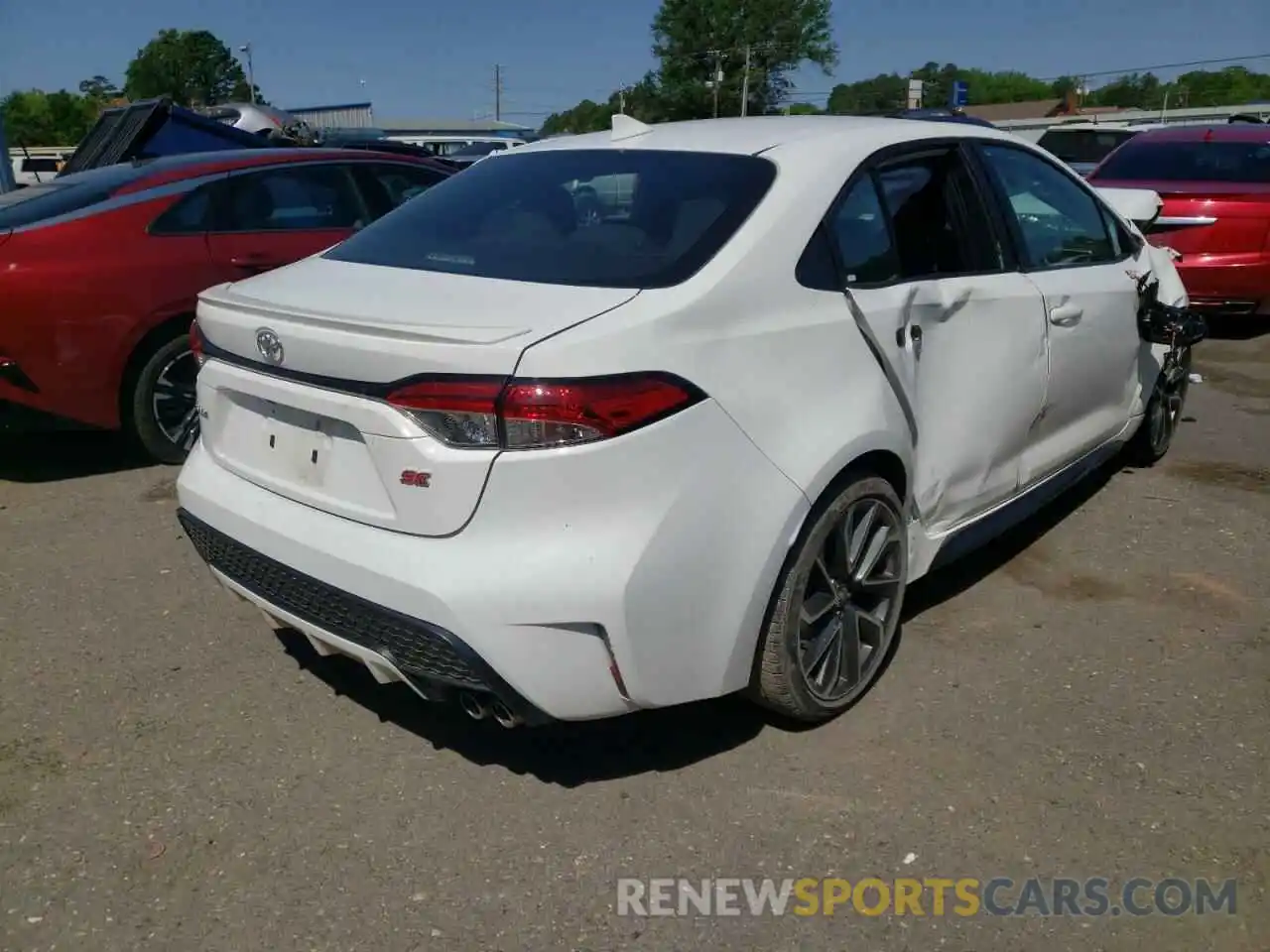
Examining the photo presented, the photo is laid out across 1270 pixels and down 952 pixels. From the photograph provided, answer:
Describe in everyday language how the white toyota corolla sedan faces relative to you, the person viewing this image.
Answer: facing away from the viewer and to the right of the viewer

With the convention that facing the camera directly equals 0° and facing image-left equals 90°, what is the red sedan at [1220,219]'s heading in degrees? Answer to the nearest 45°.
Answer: approximately 180°

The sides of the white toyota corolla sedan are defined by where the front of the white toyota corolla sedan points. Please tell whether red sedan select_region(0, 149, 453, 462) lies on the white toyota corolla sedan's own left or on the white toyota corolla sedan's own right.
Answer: on the white toyota corolla sedan's own left

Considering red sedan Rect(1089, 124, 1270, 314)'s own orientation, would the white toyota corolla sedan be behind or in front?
behind

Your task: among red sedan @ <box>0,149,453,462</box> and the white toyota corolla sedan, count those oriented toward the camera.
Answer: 0
